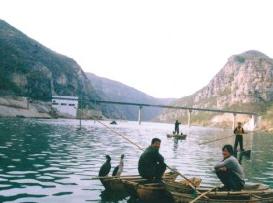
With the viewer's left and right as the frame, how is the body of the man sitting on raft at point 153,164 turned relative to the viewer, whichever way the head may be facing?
facing the viewer and to the right of the viewer

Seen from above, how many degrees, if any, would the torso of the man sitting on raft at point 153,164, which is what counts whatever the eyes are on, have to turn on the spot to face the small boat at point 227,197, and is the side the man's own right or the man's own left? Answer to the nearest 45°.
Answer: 0° — they already face it
